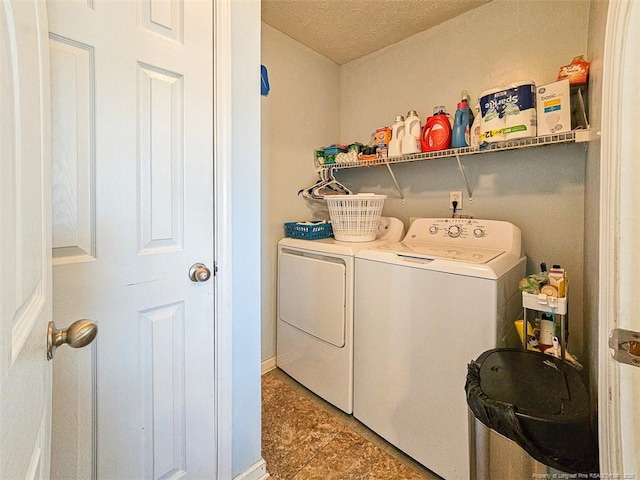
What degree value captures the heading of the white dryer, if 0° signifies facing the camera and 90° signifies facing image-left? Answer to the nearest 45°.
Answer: approximately 45°

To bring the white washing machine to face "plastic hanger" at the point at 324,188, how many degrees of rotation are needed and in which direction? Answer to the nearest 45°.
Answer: approximately 90° to its right

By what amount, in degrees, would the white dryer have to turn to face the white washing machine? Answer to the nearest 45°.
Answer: approximately 90° to its left

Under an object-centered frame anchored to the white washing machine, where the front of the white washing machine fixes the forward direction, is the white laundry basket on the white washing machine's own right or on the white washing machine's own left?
on the white washing machine's own right

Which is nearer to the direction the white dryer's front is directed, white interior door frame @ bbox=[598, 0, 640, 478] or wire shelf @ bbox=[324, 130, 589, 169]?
the white interior door frame
